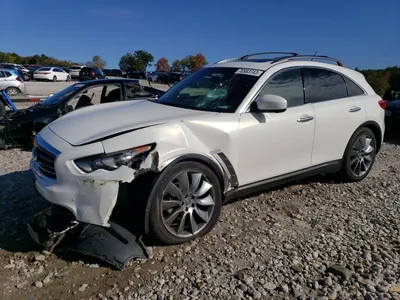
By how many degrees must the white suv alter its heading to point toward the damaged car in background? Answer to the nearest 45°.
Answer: approximately 90° to its right

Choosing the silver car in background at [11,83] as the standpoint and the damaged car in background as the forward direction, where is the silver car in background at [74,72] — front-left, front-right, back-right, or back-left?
back-left

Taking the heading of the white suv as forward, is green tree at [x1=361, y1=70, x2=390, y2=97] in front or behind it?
behind

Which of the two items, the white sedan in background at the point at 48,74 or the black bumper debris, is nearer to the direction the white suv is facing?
the black bumper debris

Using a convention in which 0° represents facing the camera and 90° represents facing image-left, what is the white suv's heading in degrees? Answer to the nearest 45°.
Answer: approximately 45°

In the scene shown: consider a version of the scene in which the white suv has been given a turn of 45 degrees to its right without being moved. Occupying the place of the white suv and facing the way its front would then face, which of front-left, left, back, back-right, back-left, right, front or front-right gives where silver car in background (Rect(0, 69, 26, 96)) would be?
front-right

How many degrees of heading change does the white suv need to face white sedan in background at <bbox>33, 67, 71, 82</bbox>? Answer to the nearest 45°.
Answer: approximately 90° to its right

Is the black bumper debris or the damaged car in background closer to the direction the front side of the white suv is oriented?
the black bumper debris

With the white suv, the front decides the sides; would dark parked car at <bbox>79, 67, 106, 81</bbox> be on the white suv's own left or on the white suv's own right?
on the white suv's own right
